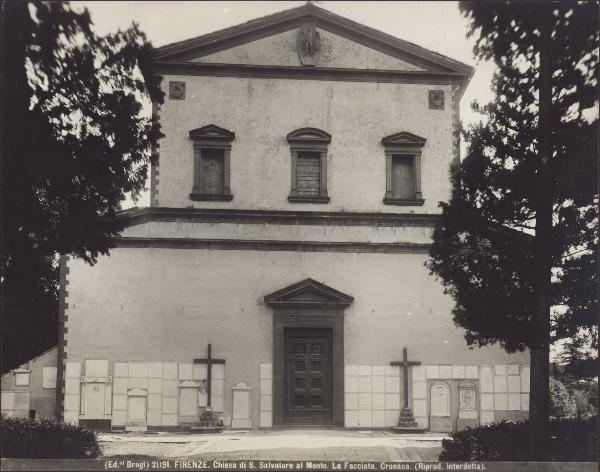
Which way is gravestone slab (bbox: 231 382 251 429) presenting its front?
toward the camera

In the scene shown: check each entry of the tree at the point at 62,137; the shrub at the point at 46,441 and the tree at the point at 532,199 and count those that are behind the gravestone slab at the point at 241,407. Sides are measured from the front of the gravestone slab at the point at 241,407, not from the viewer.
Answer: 0

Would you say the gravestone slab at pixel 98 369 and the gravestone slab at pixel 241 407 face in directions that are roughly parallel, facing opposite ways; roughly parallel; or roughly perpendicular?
roughly parallel

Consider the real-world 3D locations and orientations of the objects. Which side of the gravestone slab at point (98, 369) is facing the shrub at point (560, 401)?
left

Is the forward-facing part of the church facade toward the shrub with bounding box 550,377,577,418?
no

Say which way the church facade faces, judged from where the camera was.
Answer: facing the viewer

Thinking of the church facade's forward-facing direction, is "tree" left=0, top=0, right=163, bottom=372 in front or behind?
in front

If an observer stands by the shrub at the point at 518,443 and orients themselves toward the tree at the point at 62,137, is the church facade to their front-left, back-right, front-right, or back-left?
front-right

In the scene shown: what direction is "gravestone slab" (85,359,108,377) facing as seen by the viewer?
toward the camera

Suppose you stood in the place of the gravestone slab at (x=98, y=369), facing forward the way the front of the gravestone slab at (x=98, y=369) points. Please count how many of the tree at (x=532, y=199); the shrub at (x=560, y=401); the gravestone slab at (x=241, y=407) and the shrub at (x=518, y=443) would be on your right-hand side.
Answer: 0

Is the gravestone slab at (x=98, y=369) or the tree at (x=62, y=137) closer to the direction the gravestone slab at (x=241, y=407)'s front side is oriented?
the tree

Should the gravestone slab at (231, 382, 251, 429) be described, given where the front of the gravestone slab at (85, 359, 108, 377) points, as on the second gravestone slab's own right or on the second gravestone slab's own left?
on the second gravestone slab's own left

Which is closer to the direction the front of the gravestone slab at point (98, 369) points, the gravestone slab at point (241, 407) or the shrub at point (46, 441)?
the shrub

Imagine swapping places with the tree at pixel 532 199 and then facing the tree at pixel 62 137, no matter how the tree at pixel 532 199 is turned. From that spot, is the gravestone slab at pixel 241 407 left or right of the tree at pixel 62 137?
right

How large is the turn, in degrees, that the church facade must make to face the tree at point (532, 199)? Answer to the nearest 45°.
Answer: approximately 45° to its left

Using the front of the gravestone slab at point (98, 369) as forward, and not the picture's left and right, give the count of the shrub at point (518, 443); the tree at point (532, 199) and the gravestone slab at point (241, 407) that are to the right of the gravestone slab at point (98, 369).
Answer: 0

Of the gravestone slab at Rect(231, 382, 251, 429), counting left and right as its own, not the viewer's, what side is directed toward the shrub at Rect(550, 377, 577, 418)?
left

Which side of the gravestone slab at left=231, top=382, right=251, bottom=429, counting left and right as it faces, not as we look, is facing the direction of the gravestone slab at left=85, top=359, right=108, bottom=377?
right

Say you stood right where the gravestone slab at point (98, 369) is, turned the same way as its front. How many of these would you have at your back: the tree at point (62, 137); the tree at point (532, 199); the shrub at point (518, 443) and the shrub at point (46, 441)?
0
